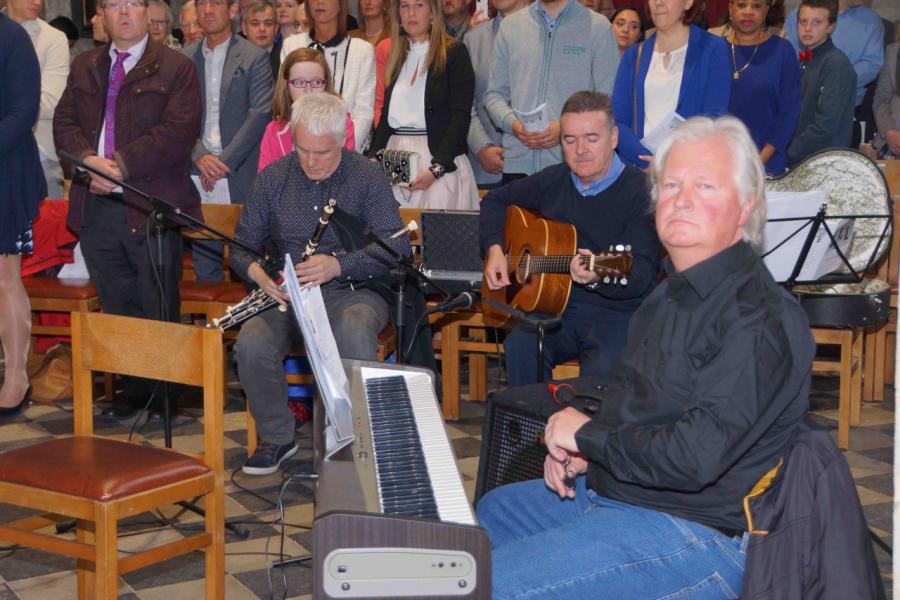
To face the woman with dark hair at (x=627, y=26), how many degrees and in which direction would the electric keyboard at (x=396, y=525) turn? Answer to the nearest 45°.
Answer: approximately 90° to its left

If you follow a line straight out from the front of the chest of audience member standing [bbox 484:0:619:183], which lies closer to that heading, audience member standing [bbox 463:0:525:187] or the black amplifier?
the black amplifier

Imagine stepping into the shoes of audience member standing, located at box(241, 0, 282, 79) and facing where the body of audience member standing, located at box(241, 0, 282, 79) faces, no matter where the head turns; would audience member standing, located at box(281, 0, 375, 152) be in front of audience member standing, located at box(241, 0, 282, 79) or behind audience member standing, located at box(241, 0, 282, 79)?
in front

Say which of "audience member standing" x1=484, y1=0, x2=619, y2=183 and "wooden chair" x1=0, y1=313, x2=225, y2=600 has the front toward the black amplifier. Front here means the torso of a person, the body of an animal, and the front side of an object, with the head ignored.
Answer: the audience member standing

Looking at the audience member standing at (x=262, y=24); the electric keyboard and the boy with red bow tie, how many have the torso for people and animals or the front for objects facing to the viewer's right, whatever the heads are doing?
1

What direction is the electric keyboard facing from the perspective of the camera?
to the viewer's right

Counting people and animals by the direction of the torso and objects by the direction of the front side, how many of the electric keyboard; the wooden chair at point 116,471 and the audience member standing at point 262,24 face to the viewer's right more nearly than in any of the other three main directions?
1

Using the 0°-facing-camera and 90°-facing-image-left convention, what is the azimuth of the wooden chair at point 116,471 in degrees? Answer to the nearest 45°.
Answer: approximately 45°

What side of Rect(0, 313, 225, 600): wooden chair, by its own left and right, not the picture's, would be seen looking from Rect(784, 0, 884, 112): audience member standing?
back

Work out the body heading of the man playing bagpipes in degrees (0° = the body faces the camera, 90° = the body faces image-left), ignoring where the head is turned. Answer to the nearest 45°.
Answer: approximately 0°

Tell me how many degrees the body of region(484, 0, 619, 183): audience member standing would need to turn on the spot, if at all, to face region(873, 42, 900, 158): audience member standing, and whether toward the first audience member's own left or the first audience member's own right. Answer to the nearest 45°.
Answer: approximately 135° to the first audience member's own left

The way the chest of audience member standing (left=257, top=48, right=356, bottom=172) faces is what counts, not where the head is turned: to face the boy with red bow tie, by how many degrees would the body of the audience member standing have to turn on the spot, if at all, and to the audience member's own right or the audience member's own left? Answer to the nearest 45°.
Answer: approximately 90° to the audience member's own left

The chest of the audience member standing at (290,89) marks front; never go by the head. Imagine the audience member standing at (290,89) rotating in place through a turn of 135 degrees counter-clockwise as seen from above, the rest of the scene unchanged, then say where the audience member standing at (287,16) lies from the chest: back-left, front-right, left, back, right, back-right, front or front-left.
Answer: front-left

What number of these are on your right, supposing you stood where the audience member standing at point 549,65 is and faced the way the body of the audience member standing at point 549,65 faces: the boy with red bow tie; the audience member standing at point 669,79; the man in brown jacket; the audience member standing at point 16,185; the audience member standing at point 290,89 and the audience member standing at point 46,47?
4

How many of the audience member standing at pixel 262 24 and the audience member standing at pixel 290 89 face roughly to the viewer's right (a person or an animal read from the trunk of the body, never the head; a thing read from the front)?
0

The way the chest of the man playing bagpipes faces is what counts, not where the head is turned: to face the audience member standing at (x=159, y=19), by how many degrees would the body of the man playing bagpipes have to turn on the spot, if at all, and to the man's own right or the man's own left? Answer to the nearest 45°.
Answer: approximately 180°

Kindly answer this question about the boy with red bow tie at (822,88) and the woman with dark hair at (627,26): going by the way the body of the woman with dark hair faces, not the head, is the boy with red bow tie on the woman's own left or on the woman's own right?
on the woman's own left
